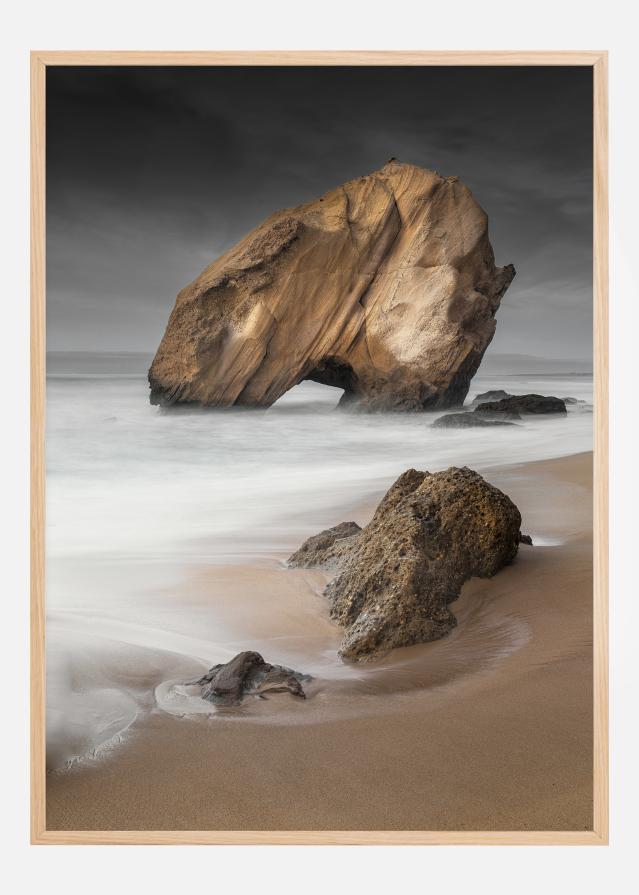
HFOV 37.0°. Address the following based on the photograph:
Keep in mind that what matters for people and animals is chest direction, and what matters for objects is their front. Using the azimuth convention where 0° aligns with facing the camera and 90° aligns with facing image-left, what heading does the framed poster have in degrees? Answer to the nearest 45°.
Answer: approximately 0°
